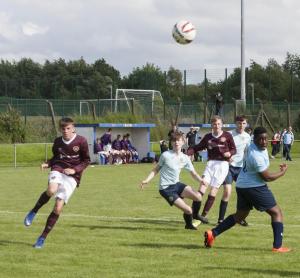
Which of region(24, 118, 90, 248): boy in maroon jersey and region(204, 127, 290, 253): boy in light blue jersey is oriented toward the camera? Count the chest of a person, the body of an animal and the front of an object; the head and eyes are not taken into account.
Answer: the boy in maroon jersey

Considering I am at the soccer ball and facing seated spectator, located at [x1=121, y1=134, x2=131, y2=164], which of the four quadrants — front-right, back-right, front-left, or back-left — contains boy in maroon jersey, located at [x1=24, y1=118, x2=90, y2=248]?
back-left

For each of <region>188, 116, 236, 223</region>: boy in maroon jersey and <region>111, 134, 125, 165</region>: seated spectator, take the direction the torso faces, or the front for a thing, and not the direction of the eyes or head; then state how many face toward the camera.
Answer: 2

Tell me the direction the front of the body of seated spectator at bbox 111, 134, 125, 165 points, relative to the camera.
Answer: toward the camera

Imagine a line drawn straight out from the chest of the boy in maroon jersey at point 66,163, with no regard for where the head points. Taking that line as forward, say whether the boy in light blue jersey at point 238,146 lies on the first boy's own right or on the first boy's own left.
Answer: on the first boy's own left

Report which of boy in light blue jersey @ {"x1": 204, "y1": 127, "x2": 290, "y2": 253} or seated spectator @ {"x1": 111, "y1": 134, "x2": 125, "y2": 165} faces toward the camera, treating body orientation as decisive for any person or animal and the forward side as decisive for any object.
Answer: the seated spectator

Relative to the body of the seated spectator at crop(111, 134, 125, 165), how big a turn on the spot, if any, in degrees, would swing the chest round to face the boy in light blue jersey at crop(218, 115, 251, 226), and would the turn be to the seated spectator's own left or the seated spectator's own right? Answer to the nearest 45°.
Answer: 0° — they already face them

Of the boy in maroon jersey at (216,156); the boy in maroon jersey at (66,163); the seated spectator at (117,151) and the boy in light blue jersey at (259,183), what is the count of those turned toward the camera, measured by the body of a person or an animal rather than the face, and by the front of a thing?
3

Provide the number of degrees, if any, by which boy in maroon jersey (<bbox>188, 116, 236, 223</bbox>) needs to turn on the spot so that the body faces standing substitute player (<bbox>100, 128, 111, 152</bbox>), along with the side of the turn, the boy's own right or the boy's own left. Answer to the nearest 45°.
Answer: approximately 180°

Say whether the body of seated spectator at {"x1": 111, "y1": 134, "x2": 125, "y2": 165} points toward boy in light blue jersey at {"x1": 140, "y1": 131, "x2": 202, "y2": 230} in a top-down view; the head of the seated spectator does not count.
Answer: yes
